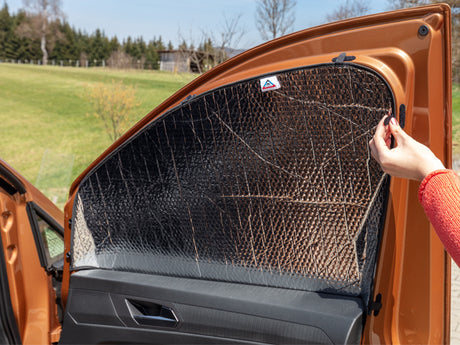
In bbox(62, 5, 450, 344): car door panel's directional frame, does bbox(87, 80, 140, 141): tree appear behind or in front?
behind

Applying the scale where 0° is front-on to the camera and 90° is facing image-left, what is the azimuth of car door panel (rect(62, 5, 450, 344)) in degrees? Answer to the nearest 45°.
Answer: approximately 0°
